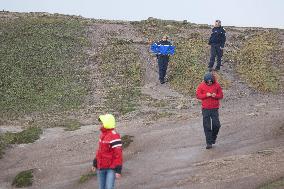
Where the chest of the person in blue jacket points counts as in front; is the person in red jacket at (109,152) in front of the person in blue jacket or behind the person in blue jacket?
in front

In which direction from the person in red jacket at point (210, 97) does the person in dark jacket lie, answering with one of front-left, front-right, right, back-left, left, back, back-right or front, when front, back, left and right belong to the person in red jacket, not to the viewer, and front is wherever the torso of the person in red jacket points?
back

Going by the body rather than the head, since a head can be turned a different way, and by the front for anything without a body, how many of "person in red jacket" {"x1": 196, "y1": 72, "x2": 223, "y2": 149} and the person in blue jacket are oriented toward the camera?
2

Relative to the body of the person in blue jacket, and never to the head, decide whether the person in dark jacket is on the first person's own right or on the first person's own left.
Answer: on the first person's own left

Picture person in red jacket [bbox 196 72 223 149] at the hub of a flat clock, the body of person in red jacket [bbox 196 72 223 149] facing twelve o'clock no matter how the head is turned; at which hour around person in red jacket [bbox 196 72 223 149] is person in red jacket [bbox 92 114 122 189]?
person in red jacket [bbox 92 114 122 189] is roughly at 1 o'clock from person in red jacket [bbox 196 72 223 149].

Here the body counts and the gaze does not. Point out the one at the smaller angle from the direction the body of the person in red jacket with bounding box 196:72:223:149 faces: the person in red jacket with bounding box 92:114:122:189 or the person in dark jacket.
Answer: the person in red jacket

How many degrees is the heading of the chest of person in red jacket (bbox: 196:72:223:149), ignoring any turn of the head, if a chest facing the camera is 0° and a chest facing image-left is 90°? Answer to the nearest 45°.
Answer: approximately 0°

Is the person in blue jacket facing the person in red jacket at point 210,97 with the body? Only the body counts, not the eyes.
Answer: yes

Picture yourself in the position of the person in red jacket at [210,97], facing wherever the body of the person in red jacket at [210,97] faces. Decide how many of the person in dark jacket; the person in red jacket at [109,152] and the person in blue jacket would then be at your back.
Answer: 2

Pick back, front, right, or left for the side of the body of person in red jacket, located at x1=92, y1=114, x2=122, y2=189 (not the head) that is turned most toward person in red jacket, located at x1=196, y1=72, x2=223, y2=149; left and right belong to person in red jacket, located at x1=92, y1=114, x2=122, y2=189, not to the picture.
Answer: back
